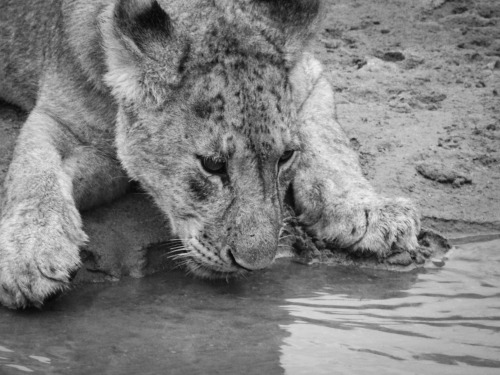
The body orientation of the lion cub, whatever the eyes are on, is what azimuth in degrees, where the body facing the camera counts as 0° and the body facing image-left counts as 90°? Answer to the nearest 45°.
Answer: approximately 315°

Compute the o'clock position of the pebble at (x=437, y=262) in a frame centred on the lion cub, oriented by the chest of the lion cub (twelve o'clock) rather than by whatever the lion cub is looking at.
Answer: The pebble is roughly at 10 o'clock from the lion cub.

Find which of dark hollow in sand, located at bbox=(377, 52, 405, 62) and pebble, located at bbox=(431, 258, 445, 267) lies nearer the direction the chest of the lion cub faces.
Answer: the pebble

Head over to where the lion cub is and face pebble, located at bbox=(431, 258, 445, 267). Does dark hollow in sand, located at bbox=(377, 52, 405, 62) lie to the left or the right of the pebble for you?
left

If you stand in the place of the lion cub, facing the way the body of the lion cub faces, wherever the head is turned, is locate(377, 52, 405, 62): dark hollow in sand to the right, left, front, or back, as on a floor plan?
left
